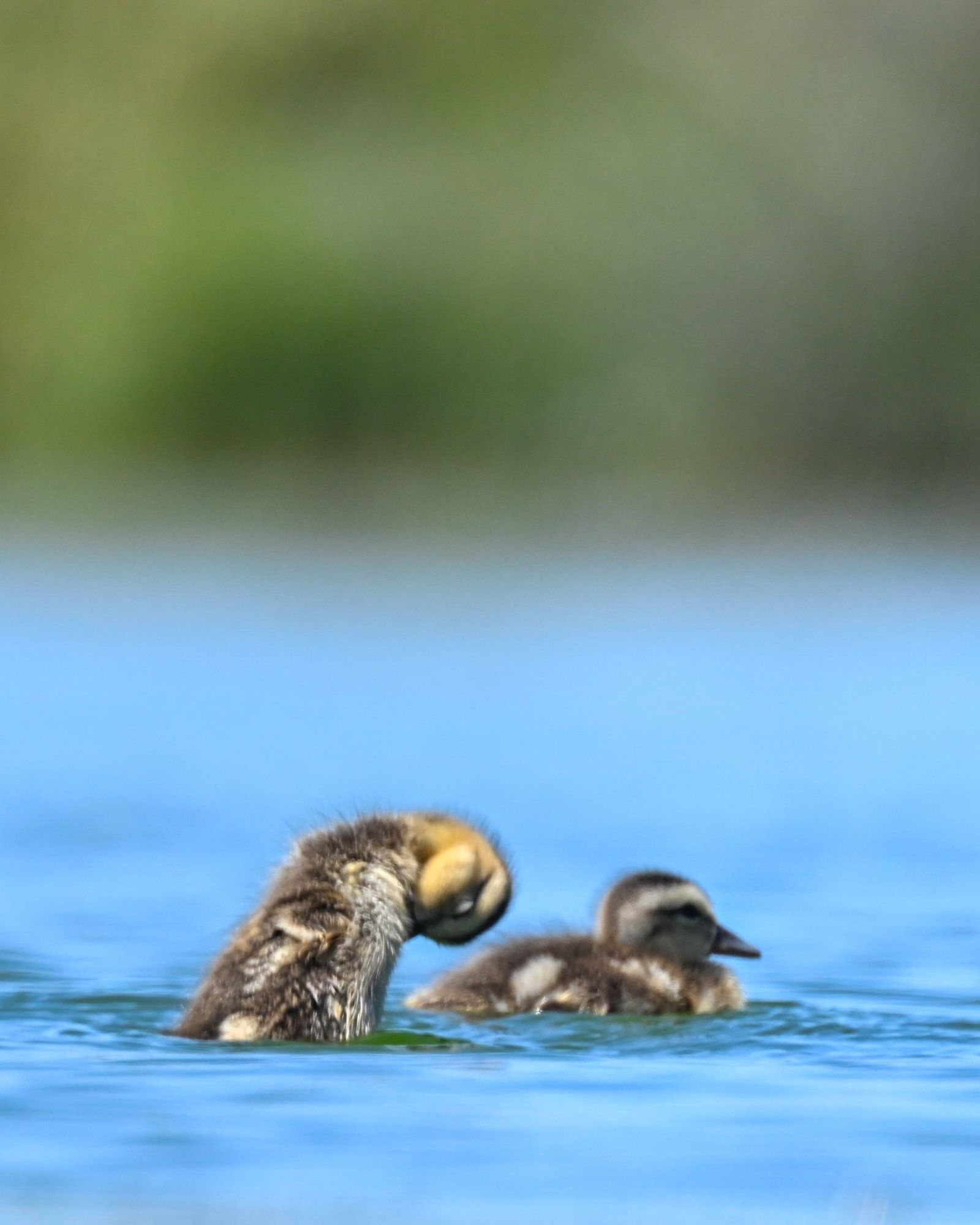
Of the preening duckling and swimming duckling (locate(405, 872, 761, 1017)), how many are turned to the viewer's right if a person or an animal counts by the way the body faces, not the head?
2

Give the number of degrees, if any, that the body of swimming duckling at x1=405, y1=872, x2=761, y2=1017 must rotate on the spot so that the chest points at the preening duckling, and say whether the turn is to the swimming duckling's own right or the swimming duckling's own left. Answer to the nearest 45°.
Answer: approximately 135° to the swimming duckling's own right

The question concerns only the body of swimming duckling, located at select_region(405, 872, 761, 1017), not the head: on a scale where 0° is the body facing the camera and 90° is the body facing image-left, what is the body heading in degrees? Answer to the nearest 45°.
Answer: approximately 270°

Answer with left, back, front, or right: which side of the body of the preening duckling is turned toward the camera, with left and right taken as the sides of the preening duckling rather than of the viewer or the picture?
right
